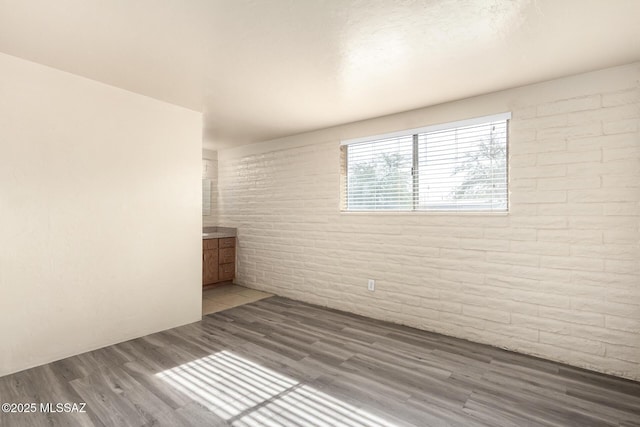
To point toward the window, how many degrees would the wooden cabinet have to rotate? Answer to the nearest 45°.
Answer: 0° — it already faces it

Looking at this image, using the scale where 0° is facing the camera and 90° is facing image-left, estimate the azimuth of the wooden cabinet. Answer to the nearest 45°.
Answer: approximately 315°
